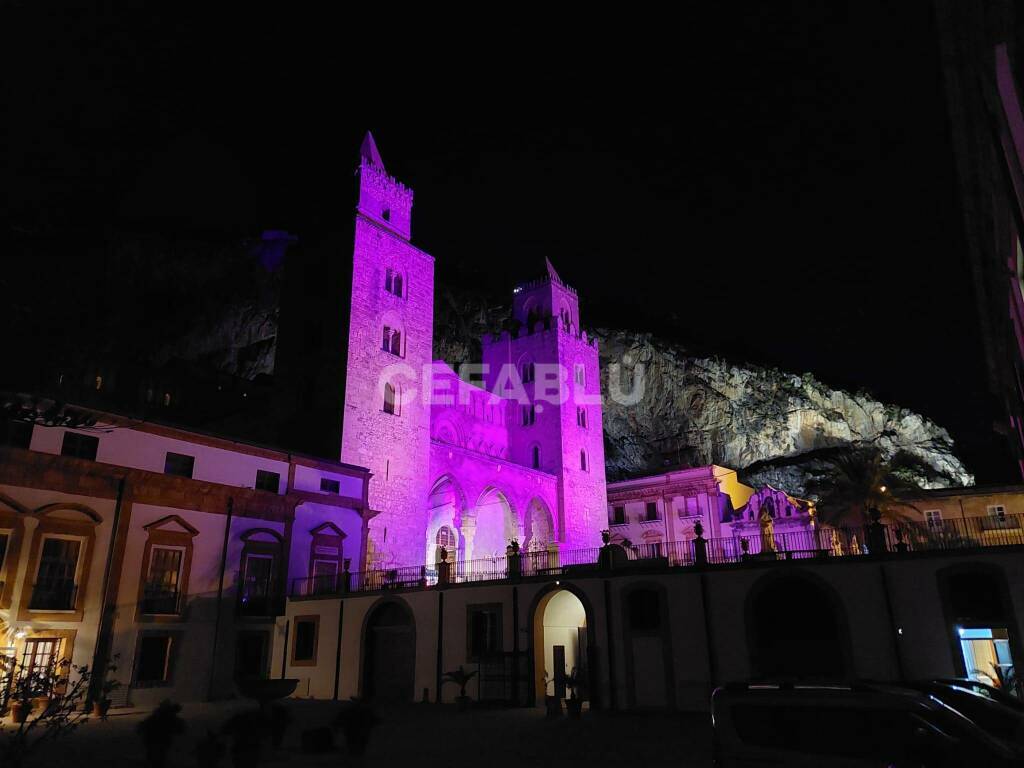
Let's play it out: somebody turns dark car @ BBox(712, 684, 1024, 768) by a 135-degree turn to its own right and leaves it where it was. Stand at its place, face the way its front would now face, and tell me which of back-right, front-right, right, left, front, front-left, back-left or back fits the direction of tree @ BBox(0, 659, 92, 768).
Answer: front-right

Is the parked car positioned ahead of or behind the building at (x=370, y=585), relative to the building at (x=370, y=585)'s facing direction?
ahead

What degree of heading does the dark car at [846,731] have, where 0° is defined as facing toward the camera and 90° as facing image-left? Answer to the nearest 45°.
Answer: approximately 270°

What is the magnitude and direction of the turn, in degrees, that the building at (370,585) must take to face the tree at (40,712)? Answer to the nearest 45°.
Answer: approximately 45° to its right

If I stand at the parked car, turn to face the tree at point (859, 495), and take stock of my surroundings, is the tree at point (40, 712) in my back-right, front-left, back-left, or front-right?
back-left

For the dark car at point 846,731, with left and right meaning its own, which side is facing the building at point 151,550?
back

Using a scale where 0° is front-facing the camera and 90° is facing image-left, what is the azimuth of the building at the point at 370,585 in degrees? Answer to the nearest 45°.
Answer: approximately 315°

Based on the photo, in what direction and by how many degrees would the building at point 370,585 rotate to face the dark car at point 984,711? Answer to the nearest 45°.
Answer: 0° — it already faces it

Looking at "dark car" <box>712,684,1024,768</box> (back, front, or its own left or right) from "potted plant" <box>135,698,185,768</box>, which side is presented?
back
